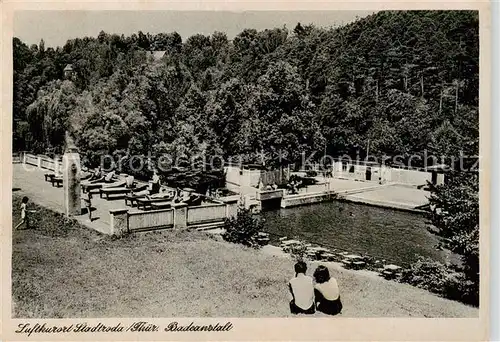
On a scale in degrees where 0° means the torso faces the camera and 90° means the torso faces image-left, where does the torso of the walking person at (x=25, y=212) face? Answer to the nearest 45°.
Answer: approximately 270°

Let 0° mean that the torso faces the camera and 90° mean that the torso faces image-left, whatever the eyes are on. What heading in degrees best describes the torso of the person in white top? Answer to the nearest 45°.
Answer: approximately 180°

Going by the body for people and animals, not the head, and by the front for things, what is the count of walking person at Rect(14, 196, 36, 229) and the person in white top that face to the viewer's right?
1
